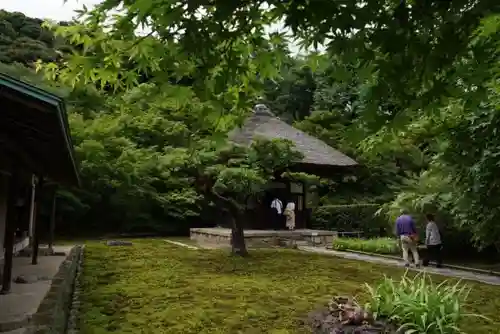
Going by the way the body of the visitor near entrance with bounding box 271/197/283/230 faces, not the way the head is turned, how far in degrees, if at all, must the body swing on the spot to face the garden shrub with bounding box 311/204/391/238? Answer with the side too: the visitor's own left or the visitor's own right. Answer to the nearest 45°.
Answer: approximately 90° to the visitor's own right

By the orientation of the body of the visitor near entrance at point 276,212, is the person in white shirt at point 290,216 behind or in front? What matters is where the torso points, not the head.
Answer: behind

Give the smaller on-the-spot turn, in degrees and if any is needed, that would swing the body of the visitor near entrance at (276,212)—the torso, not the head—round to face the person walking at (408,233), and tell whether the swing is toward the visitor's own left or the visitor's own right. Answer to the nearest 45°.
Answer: approximately 135° to the visitor's own right

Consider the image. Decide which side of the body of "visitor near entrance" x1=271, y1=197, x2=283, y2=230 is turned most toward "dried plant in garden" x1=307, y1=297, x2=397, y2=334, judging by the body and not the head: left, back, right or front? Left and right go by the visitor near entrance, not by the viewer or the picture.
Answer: back

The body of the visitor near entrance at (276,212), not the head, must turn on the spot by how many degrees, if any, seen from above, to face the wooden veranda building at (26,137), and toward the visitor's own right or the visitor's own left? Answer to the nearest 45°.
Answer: approximately 180°

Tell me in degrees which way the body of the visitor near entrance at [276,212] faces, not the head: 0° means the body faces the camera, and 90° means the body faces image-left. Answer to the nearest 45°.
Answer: approximately 180°

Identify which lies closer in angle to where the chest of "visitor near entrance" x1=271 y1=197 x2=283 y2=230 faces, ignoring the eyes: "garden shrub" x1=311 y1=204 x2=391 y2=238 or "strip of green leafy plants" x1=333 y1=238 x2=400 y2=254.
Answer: the garden shrub

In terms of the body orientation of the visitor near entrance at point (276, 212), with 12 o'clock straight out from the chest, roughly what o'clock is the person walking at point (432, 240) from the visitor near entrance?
The person walking is roughly at 5 o'clock from the visitor near entrance.
